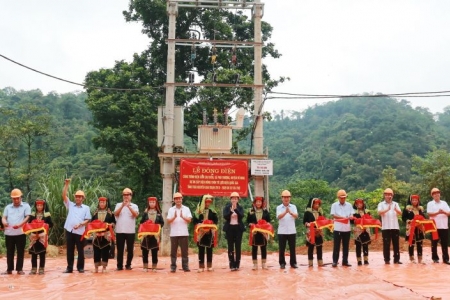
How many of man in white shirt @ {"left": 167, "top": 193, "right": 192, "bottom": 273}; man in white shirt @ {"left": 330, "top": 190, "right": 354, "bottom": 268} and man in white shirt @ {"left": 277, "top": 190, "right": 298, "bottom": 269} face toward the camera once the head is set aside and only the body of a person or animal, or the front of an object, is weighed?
3

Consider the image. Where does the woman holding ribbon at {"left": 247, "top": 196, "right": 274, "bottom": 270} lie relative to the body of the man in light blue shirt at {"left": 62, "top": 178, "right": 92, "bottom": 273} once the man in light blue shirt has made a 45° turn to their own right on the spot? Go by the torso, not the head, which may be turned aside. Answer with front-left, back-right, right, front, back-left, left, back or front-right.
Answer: back-left

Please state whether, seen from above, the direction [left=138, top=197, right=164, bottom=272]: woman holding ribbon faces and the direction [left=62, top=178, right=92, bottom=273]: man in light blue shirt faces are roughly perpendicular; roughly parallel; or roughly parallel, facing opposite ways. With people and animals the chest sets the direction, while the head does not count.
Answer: roughly parallel

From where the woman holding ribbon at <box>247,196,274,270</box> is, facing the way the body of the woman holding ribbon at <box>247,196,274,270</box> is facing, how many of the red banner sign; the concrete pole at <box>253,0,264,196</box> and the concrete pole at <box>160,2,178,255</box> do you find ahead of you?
0

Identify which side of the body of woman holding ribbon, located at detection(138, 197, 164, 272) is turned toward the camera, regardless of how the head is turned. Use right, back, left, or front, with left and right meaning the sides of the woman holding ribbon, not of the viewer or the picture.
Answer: front

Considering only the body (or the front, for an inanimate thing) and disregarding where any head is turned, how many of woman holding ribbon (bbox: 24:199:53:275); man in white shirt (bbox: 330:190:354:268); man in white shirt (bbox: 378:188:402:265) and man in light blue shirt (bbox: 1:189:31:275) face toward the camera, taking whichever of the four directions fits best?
4

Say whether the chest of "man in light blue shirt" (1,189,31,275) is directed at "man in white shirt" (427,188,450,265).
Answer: no

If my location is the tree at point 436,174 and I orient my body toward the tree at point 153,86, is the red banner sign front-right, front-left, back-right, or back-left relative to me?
front-left

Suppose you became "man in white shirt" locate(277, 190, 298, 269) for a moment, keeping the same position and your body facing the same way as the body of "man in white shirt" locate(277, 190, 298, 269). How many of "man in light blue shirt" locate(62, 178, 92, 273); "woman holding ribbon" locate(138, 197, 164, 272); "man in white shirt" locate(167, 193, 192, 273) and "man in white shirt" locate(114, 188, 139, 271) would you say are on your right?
4

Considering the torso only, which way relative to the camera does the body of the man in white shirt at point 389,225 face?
toward the camera

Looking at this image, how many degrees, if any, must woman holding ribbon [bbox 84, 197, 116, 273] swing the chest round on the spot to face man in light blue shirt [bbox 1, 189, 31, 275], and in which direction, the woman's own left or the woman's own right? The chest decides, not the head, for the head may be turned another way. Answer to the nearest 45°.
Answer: approximately 90° to the woman's own right

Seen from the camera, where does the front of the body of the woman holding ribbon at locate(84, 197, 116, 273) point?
toward the camera

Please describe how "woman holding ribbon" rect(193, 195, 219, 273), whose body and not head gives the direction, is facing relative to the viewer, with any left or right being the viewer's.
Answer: facing the viewer

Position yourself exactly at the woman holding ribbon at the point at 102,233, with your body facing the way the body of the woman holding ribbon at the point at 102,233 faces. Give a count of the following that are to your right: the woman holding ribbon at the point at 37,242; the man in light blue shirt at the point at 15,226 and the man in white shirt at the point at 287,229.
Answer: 2

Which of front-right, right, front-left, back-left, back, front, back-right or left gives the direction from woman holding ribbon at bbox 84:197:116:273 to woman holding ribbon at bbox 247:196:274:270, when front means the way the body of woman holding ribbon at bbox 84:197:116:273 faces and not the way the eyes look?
left

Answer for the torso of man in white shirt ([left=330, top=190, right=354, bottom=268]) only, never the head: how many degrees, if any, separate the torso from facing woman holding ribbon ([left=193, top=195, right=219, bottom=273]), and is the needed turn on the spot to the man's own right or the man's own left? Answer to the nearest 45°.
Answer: approximately 45° to the man's own right

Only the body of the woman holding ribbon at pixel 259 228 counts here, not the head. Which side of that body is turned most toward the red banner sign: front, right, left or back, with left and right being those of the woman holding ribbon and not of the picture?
back

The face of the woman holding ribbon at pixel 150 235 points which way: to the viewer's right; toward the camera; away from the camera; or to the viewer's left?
toward the camera
